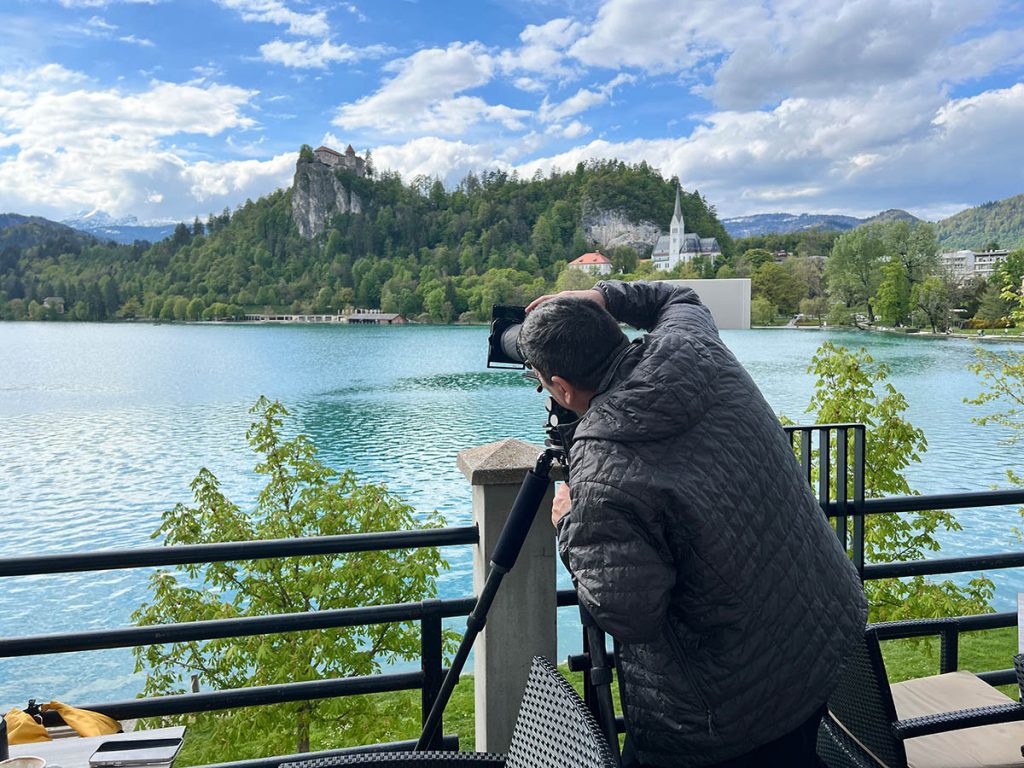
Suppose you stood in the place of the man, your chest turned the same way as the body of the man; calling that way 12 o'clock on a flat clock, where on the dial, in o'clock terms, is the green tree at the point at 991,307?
The green tree is roughly at 2 o'clock from the man.

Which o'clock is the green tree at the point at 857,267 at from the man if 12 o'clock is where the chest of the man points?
The green tree is roughly at 2 o'clock from the man.

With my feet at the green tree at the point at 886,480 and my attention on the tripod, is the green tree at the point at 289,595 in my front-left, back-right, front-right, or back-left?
front-right

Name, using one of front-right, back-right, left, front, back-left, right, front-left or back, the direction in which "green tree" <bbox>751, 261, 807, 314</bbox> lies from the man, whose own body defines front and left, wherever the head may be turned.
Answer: front-right

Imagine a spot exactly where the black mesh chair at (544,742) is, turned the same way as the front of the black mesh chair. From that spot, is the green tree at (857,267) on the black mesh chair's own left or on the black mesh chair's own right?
on the black mesh chair's own right

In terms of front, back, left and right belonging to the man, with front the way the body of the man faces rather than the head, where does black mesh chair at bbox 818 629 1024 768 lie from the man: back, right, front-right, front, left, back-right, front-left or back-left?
right

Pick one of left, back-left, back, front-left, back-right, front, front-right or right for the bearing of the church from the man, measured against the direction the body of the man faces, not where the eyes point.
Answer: front-right

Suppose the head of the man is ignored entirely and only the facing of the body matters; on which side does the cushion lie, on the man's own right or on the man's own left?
on the man's own right

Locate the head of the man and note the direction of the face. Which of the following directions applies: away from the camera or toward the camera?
away from the camera

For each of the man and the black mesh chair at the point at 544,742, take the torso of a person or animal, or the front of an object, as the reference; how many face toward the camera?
0

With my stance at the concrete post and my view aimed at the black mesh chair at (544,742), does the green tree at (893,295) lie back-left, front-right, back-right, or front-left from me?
back-left

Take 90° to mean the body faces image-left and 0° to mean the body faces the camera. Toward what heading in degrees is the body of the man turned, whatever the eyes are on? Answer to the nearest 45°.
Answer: approximately 135°
